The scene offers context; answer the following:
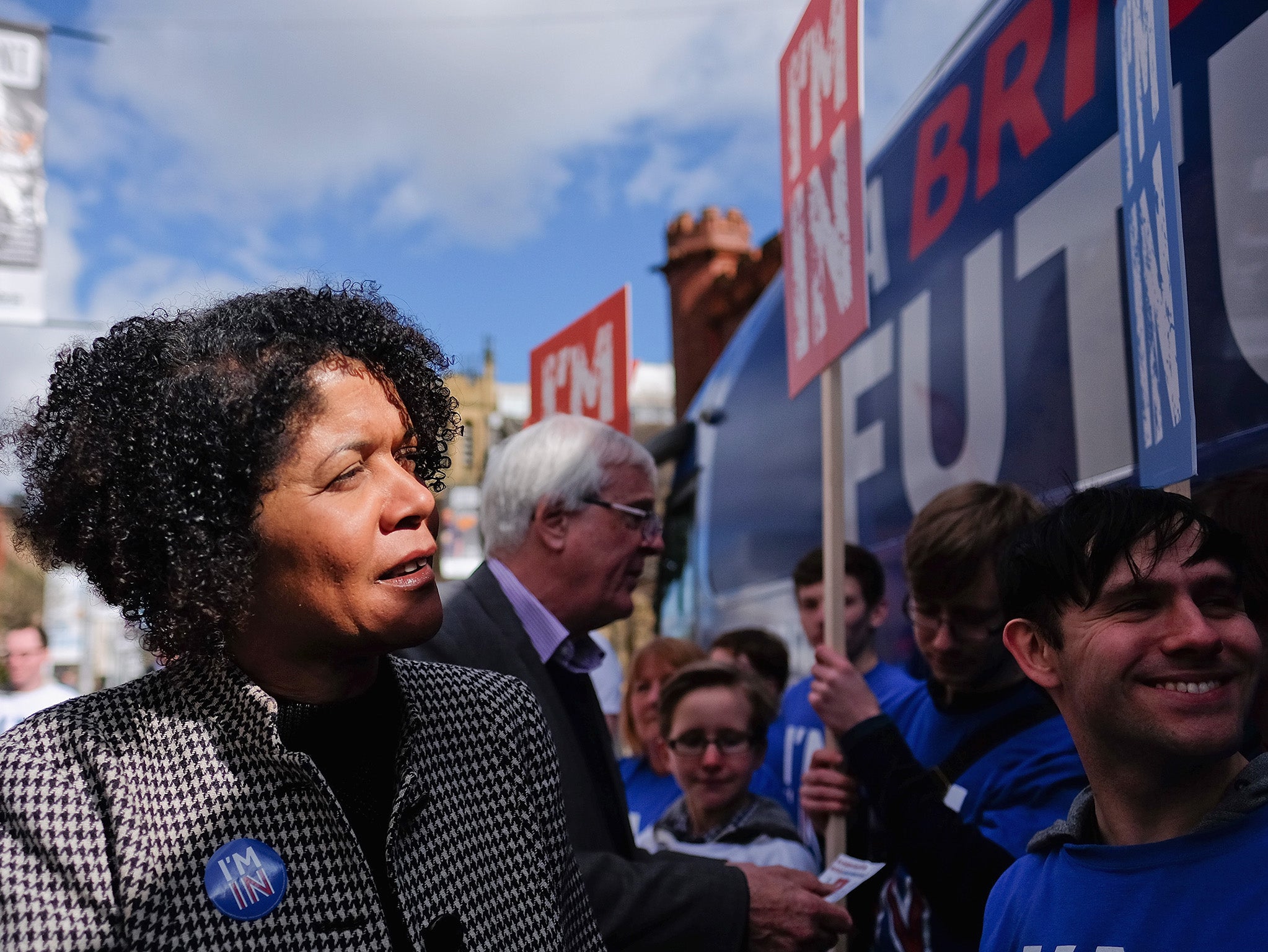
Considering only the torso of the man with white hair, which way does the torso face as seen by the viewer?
to the viewer's right

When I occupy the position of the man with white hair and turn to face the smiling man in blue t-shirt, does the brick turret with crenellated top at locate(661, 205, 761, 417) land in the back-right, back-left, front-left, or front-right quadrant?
back-left

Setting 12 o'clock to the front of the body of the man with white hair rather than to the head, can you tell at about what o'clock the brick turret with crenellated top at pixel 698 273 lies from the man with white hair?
The brick turret with crenellated top is roughly at 9 o'clock from the man with white hair.

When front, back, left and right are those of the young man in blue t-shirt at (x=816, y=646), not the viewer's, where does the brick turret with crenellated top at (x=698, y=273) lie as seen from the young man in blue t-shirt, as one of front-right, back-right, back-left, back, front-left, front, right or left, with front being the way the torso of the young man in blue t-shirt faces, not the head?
back-right

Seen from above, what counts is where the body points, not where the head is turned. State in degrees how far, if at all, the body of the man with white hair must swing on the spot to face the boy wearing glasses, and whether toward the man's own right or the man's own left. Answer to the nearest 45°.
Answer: approximately 90° to the man's own left

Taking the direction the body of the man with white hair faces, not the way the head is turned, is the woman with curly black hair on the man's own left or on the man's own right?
on the man's own right

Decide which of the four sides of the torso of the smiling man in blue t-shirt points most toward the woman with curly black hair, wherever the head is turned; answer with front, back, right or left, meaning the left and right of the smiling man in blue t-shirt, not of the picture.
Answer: right

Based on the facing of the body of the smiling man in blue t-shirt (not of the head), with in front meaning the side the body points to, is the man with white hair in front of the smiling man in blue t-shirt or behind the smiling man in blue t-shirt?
behind

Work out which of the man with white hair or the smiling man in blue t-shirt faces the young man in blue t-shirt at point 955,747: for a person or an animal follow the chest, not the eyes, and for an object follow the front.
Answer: the man with white hair

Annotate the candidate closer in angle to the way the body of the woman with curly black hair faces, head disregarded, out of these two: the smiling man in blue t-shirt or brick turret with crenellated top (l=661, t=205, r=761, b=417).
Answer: the smiling man in blue t-shirt

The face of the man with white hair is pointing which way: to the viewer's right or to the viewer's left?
to the viewer's right

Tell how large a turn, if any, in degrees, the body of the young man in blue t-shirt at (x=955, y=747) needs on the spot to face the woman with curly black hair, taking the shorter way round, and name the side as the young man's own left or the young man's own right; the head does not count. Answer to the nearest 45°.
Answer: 0° — they already face them

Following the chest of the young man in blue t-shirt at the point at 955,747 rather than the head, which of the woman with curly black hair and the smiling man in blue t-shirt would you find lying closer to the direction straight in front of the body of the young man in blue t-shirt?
the woman with curly black hair

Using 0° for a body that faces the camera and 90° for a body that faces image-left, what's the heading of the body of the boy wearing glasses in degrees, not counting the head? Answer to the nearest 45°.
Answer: approximately 0°

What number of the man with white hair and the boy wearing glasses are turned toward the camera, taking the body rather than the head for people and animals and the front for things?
1
